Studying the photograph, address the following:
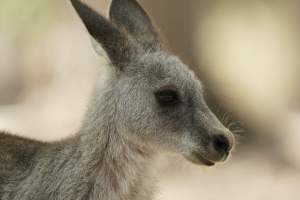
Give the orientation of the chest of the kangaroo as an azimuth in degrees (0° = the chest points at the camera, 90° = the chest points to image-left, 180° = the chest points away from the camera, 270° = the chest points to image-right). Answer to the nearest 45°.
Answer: approximately 270°
